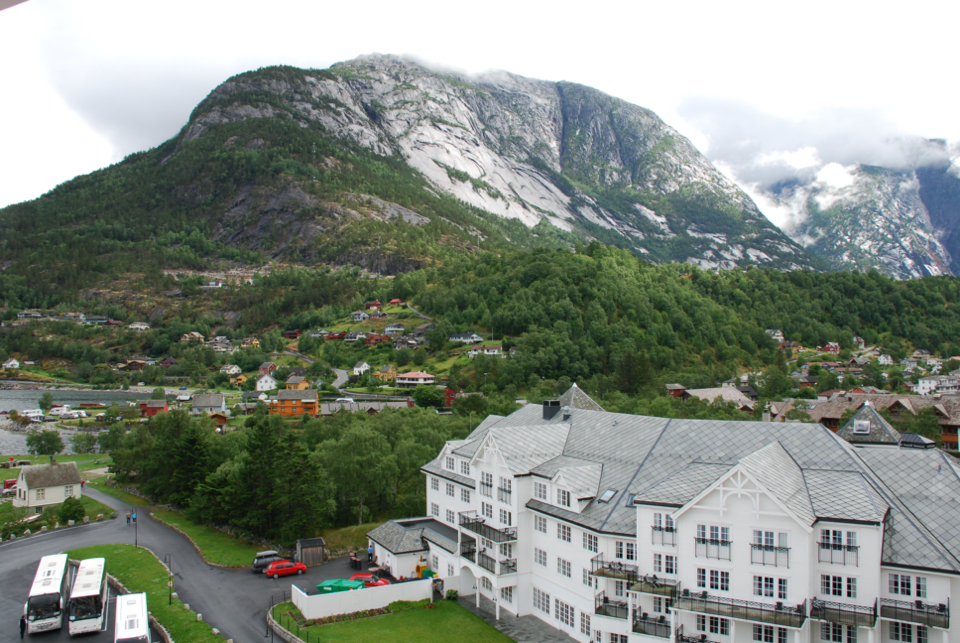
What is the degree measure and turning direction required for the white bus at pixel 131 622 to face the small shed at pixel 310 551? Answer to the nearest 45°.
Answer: approximately 135° to its left

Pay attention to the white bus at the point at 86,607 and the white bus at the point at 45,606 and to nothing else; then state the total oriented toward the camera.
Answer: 2

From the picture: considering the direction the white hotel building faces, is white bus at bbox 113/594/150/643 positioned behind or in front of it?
in front

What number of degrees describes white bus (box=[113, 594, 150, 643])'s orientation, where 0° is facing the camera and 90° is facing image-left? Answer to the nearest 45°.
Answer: approximately 0°

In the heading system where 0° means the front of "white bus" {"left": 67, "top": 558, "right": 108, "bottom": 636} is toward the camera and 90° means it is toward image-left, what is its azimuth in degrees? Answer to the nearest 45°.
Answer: approximately 0°

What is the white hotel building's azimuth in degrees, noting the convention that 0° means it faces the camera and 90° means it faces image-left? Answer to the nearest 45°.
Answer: approximately 45°

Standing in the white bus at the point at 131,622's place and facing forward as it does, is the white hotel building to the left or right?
on its left

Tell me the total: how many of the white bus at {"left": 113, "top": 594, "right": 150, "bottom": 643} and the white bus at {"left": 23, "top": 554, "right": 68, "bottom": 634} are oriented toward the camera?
2
